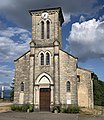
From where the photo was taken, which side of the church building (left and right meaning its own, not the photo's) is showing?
front
